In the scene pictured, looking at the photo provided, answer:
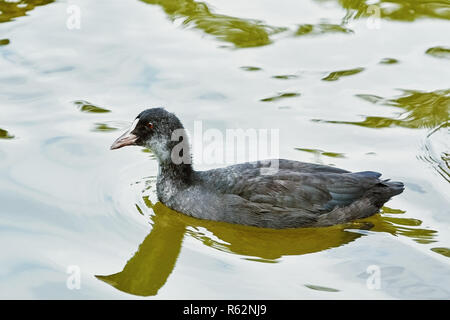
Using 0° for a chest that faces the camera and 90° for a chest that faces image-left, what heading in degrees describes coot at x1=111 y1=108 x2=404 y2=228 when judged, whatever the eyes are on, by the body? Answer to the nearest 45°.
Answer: approximately 90°
